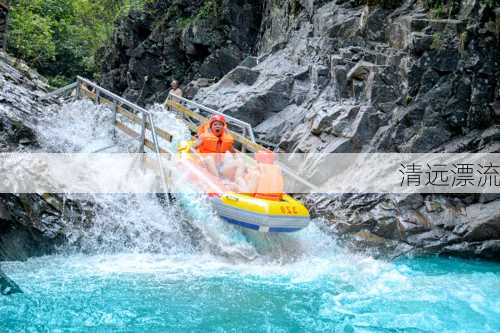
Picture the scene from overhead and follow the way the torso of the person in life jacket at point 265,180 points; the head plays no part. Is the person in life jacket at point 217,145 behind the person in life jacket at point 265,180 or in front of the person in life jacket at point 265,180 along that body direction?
in front

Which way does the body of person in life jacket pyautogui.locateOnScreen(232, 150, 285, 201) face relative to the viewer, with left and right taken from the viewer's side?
facing away from the viewer and to the left of the viewer
